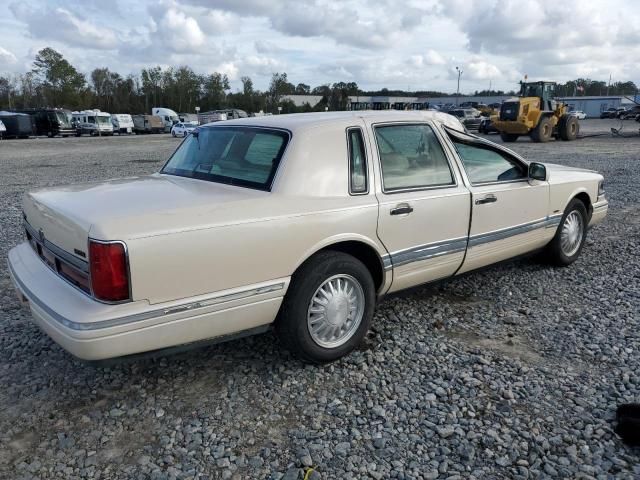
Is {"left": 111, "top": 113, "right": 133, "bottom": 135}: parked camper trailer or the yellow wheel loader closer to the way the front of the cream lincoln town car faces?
the yellow wheel loader

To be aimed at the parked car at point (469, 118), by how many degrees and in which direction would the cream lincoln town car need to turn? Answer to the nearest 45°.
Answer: approximately 45° to its left

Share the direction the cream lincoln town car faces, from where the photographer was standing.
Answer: facing away from the viewer and to the right of the viewer

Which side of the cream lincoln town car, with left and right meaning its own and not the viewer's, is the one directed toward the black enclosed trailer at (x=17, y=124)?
left

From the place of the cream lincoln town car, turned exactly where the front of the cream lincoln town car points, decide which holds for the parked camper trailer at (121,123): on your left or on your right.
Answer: on your left

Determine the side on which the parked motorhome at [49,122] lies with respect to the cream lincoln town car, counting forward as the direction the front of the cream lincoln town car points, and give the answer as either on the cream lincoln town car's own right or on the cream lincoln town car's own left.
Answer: on the cream lincoln town car's own left

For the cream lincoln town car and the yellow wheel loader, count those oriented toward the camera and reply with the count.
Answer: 0
